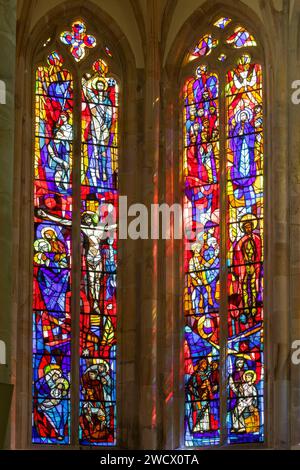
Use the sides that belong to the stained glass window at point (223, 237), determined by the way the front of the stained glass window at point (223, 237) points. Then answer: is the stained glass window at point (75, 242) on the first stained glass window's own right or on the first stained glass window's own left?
on the first stained glass window's own right

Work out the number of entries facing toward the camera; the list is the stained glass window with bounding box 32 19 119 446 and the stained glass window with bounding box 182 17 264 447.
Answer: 2

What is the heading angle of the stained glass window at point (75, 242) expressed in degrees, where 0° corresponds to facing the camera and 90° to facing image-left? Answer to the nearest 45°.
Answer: approximately 0°

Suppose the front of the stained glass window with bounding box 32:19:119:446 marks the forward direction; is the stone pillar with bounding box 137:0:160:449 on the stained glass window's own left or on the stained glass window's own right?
on the stained glass window's own left

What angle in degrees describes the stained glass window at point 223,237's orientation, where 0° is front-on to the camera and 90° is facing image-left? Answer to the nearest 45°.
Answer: approximately 0°

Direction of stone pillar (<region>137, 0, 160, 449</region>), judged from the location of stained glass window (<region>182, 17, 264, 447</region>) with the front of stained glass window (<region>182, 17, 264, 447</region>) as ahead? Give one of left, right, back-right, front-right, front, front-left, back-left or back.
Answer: right

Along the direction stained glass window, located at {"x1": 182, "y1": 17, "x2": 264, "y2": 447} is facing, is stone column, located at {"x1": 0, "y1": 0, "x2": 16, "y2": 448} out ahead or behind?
ahead
